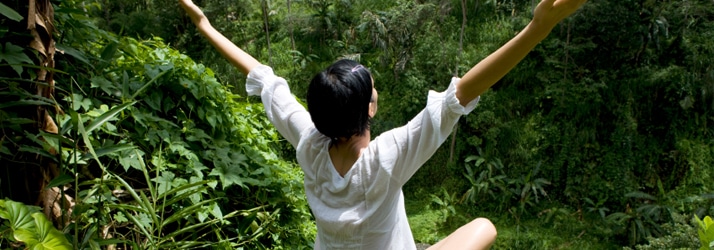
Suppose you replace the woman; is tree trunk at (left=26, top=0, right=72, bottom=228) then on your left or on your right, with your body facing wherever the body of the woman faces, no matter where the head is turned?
on your left

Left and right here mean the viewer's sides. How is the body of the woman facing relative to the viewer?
facing away from the viewer and to the right of the viewer
